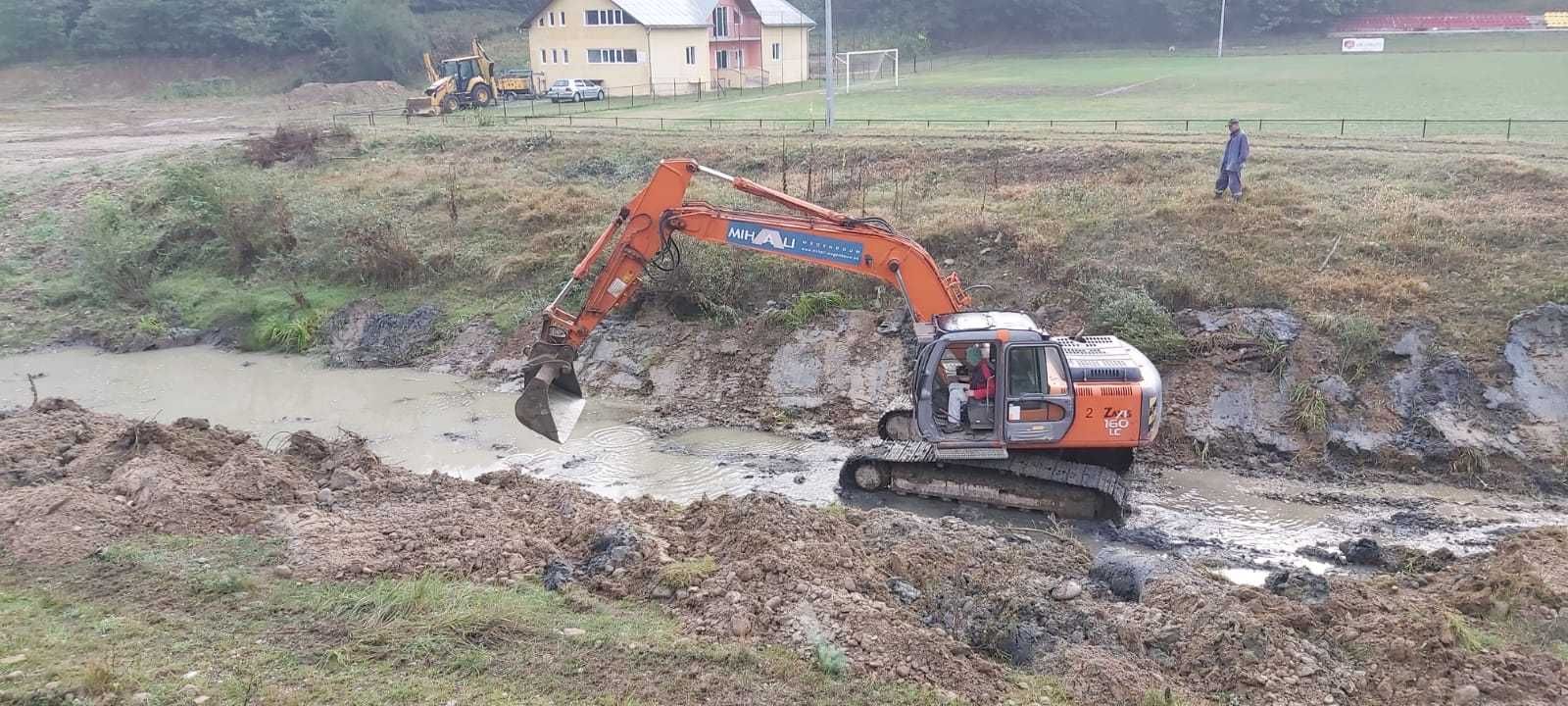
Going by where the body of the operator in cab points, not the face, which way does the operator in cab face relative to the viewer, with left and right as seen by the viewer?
facing to the left of the viewer

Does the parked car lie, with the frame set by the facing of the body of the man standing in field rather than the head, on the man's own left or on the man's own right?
on the man's own right

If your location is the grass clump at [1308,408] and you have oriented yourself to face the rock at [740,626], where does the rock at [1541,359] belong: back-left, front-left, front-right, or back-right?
back-left

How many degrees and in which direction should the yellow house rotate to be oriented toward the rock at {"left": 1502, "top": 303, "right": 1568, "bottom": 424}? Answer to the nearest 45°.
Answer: approximately 45° to its right

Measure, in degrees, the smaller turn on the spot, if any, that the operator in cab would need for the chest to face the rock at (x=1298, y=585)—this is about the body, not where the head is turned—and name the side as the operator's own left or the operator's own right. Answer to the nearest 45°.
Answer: approximately 135° to the operator's own left

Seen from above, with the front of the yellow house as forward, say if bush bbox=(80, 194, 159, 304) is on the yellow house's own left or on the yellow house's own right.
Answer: on the yellow house's own right

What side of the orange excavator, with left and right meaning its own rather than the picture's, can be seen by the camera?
left

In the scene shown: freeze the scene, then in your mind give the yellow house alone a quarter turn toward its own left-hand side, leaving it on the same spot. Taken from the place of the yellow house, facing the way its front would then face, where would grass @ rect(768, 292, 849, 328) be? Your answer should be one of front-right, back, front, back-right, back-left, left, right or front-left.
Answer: back-right

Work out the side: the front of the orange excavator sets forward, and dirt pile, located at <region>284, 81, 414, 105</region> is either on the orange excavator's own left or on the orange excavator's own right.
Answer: on the orange excavator's own right

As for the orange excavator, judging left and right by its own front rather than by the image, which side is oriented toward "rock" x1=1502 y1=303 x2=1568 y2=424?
back

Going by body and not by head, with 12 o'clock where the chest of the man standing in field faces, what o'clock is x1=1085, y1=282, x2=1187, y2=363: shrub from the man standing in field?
The shrub is roughly at 11 o'clock from the man standing in field.

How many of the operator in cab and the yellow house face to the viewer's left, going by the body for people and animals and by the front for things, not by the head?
1

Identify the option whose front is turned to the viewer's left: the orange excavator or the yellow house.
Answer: the orange excavator

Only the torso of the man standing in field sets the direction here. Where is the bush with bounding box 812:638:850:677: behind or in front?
in front
